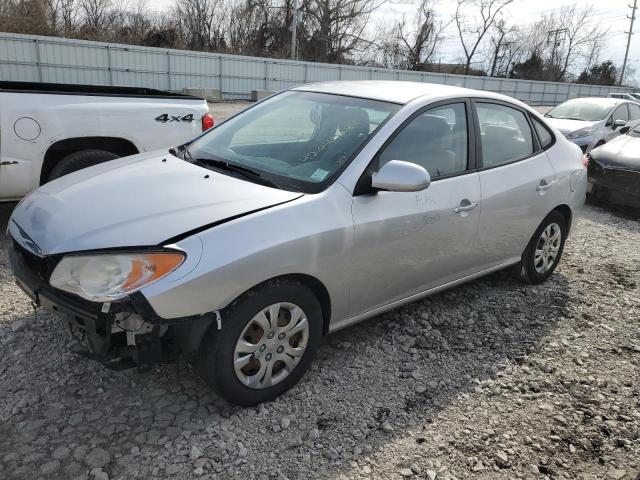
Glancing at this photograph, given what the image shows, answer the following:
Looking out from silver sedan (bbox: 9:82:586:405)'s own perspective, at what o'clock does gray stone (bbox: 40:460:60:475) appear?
The gray stone is roughly at 12 o'clock from the silver sedan.

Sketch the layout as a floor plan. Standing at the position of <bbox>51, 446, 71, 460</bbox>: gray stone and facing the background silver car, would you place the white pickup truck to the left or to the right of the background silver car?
left

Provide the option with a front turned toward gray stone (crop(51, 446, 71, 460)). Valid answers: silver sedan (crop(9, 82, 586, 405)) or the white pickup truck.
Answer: the silver sedan

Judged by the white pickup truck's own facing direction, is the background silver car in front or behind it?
behind

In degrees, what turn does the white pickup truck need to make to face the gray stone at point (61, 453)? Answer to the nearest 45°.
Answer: approximately 90° to its left

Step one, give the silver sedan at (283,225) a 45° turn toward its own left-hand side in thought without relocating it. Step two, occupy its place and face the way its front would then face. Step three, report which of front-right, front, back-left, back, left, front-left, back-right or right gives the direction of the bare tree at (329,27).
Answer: back

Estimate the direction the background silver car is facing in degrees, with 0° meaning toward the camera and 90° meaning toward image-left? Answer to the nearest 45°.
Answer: approximately 45°

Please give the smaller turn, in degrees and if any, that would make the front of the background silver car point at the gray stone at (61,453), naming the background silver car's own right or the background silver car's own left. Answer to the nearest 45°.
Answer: approximately 45° to the background silver car's own left

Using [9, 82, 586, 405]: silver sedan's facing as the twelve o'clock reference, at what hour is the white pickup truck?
The white pickup truck is roughly at 3 o'clock from the silver sedan.

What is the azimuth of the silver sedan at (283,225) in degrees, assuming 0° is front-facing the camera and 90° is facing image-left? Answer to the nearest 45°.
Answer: approximately 45°

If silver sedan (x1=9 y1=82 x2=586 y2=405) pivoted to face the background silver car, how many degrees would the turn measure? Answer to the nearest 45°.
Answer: approximately 180°

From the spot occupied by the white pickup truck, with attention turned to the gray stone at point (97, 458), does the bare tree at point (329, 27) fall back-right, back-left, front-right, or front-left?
back-left

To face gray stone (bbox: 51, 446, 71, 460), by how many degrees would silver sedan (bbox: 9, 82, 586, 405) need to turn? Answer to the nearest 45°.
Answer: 0° — it already faces it

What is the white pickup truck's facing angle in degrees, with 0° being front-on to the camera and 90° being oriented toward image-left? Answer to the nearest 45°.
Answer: approximately 90°
